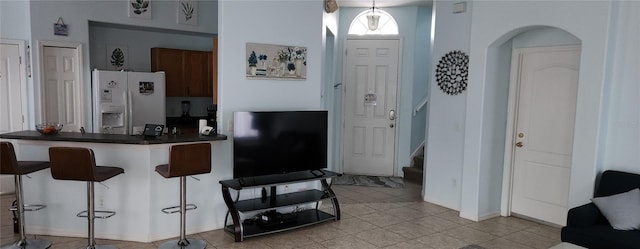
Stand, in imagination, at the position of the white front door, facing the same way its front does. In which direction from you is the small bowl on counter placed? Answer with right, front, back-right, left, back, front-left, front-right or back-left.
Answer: front-right

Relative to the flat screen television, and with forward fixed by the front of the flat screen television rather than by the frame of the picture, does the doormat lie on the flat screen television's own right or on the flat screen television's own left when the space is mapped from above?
on the flat screen television's own left

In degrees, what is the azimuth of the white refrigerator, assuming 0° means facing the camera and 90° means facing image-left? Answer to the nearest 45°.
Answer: approximately 0°

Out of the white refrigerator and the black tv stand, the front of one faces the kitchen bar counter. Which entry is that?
the white refrigerator

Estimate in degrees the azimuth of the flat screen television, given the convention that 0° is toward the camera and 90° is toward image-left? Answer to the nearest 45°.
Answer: approximately 315°

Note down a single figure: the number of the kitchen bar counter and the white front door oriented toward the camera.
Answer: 2

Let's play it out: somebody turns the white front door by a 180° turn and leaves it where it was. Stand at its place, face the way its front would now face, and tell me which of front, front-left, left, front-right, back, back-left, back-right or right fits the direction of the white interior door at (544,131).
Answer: back-right

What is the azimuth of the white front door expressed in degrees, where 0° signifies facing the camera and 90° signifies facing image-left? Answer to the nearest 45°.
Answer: approximately 0°

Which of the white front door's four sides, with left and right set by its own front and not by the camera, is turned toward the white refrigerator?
right
